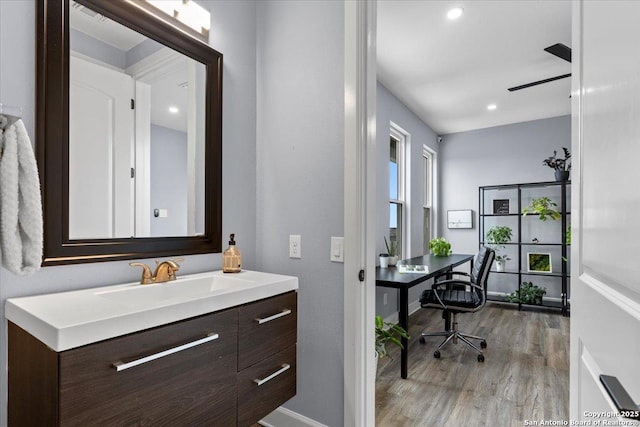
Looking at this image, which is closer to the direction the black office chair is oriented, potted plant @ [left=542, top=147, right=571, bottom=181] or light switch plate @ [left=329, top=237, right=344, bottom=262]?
the light switch plate

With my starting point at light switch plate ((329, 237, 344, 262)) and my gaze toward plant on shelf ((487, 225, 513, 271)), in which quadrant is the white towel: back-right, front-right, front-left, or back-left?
back-left

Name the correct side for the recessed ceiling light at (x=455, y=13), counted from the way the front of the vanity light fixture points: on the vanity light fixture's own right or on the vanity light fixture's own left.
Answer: on the vanity light fixture's own left

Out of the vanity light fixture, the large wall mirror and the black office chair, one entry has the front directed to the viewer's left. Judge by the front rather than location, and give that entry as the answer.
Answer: the black office chair

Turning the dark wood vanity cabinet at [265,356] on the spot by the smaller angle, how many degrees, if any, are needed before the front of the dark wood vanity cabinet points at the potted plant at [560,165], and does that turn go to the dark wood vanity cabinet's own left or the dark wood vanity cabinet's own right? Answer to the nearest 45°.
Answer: approximately 90° to the dark wood vanity cabinet's own left

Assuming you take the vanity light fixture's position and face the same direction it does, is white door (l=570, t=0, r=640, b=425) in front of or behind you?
in front

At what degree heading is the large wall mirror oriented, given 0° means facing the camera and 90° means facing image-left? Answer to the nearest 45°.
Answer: approximately 315°

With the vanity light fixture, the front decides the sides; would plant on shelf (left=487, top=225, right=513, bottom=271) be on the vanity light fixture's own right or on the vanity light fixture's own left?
on the vanity light fixture's own left

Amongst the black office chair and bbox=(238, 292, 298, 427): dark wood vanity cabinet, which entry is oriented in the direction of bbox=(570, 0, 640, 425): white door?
the dark wood vanity cabinet

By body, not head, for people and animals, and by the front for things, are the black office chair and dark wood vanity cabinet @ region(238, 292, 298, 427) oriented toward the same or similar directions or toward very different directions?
very different directions

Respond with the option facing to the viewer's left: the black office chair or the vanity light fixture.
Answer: the black office chair

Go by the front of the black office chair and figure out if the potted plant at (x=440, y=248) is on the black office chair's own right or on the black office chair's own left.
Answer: on the black office chair's own right

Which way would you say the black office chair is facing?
to the viewer's left
